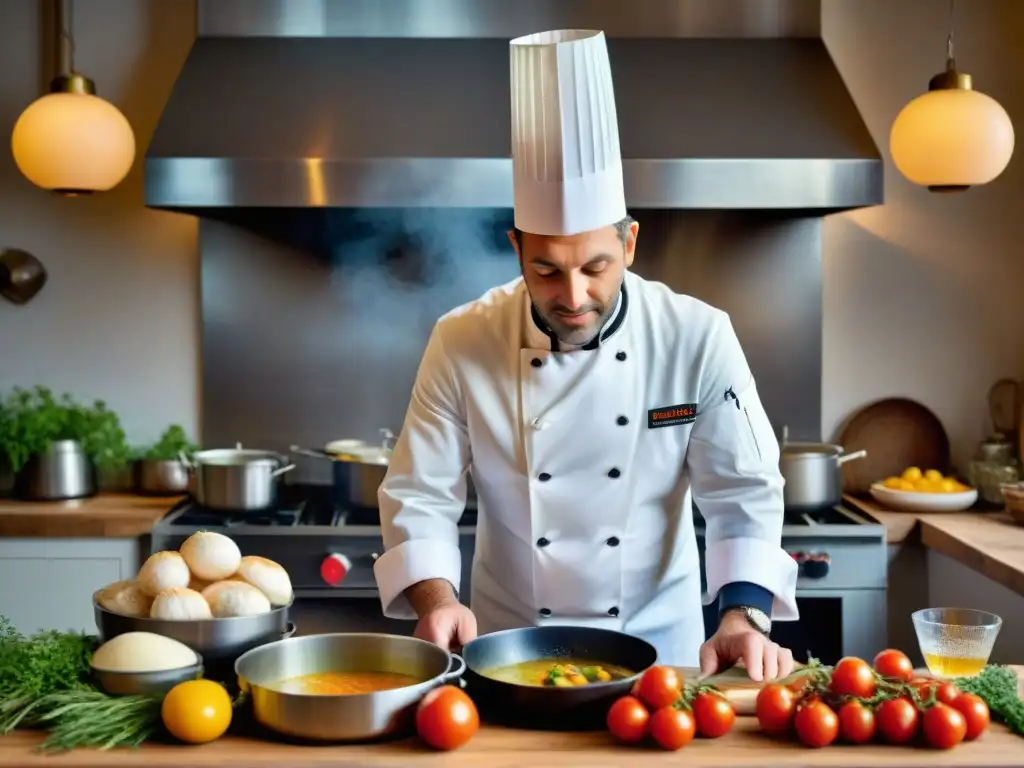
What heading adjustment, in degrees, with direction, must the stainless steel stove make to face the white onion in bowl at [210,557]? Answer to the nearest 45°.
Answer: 0° — it already faces it

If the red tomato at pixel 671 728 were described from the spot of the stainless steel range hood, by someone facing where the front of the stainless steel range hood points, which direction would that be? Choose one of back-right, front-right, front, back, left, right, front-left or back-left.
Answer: front

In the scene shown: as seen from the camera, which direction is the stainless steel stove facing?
toward the camera

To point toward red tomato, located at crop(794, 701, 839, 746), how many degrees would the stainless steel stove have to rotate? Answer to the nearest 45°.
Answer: approximately 45° to its left

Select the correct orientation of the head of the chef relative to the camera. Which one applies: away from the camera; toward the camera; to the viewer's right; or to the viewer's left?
toward the camera

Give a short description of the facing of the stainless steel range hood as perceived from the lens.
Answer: facing the viewer

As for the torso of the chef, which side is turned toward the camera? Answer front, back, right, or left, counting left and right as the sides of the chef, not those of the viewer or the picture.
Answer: front

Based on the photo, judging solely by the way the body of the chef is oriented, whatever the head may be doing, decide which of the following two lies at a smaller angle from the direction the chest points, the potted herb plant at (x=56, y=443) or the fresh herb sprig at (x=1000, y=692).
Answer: the fresh herb sprig

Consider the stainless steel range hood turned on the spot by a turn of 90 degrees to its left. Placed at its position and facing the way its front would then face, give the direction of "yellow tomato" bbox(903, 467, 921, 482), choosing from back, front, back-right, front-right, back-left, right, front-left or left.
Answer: front

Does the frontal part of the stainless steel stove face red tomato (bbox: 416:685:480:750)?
yes

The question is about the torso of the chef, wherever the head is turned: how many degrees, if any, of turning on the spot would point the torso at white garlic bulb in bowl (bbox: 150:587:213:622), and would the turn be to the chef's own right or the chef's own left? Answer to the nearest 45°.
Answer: approximately 45° to the chef's own right

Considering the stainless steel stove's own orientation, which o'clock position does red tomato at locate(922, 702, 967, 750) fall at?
The red tomato is roughly at 11 o'clock from the stainless steel stove.

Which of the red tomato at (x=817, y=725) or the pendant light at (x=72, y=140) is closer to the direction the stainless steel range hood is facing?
the red tomato
